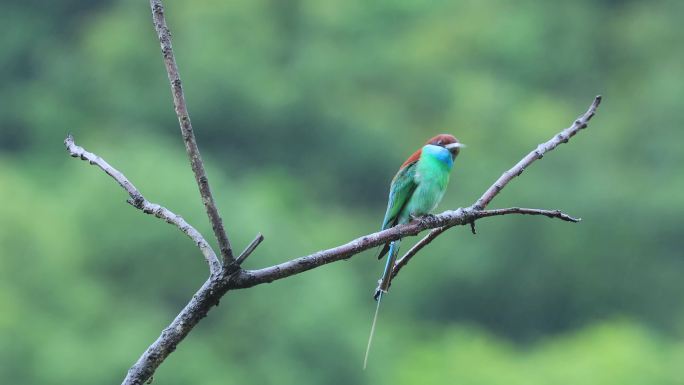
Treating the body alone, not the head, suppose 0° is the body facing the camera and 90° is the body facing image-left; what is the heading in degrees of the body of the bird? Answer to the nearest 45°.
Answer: approximately 315°
